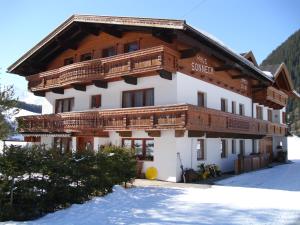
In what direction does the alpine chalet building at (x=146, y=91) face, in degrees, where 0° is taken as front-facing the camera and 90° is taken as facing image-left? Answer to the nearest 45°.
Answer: approximately 45°

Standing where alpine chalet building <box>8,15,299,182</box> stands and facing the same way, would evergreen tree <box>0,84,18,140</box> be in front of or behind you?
in front
